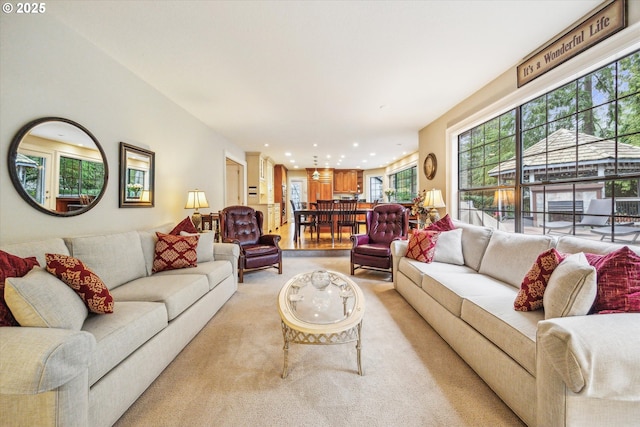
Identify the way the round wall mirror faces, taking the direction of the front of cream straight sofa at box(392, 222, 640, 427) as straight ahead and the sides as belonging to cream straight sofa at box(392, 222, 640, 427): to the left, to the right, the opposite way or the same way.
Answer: the opposite way

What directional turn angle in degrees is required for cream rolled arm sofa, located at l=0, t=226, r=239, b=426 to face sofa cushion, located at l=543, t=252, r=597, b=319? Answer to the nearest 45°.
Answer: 0° — it already faces it

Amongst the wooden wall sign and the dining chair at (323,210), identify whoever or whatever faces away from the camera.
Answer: the dining chair

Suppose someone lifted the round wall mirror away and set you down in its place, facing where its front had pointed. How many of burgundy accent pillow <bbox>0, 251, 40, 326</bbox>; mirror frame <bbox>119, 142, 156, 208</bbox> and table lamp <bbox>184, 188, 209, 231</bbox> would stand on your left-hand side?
2

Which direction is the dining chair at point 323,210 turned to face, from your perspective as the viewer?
facing away from the viewer

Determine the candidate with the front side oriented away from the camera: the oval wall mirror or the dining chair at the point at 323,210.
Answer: the dining chair

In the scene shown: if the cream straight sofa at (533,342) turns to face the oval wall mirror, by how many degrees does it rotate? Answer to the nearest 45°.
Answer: approximately 135° to its right

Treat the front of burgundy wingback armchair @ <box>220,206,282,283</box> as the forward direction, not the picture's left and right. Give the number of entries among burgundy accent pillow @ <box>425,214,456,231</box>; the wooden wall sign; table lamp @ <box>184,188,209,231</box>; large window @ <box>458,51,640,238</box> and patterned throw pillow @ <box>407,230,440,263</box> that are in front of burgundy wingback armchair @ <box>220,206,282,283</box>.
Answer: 4

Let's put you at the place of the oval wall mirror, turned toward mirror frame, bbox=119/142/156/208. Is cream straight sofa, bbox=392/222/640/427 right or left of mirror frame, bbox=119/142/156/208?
left

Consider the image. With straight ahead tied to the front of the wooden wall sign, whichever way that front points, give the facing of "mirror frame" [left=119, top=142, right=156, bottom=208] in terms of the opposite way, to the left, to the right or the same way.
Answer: the opposite way
